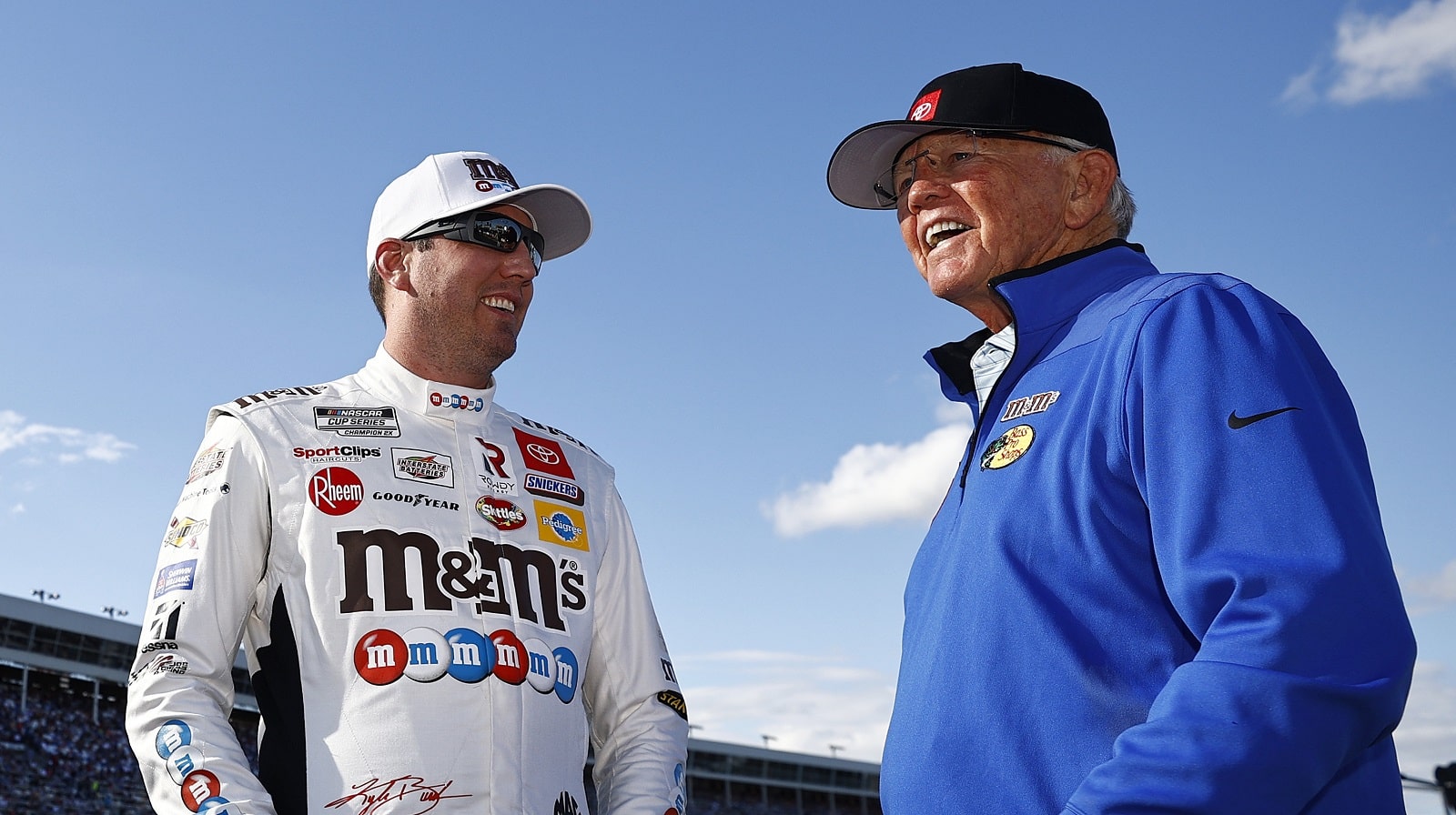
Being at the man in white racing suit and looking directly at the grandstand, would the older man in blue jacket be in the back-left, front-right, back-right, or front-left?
back-right

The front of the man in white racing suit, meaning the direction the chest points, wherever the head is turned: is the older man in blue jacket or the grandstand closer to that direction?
the older man in blue jacket

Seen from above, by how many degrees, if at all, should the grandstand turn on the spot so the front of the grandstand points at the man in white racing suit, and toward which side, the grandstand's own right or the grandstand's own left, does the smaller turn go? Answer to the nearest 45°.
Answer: approximately 45° to the grandstand's own right

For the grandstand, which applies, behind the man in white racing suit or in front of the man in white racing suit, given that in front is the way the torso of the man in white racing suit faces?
behind

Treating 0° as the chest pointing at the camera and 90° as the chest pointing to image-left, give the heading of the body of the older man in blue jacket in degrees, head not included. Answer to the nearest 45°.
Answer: approximately 45°

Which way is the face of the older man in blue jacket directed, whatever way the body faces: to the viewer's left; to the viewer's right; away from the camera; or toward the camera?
to the viewer's left

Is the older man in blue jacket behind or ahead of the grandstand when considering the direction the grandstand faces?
ahead

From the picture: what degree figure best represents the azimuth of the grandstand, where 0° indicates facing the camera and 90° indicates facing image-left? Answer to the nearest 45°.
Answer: approximately 315°

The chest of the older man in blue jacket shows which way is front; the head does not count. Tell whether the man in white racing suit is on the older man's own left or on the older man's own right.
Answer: on the older man's own right

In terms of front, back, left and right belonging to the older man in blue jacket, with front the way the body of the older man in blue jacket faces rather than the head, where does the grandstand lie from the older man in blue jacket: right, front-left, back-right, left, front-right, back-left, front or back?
right

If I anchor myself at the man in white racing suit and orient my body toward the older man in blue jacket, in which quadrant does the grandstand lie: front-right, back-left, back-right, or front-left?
back-left
